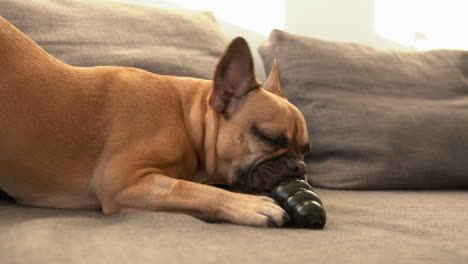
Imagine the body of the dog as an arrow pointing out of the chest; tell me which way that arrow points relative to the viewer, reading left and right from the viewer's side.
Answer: facing to the right of the viewer
